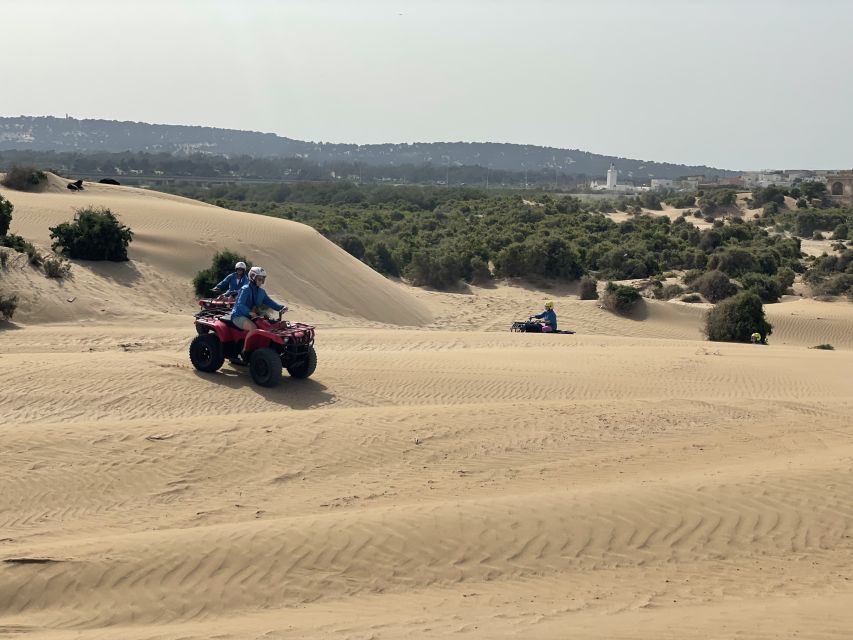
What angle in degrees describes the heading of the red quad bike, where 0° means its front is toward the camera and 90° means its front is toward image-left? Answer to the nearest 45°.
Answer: approximately 315°

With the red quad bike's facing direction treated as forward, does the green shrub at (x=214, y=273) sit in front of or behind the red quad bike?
behind

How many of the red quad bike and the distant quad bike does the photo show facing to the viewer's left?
1

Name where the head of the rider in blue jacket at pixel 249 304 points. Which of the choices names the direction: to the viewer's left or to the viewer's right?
to the viewer's right

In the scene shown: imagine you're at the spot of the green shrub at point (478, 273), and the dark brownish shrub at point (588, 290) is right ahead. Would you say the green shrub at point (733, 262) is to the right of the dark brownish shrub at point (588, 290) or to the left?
left

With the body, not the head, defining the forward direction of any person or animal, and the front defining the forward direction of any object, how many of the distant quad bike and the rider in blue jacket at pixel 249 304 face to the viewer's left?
1

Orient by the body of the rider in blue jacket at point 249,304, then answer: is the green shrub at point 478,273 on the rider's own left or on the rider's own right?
on the rider's own left

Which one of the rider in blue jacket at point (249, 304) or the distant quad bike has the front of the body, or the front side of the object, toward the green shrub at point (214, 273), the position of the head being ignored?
the distant quad bike

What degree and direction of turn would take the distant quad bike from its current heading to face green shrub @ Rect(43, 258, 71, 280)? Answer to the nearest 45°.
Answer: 0° — it already faces it

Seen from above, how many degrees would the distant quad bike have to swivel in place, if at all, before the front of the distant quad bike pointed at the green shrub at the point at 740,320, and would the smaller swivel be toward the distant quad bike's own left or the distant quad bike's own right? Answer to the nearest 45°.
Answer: approximately 135° to the distant quad bike's own right

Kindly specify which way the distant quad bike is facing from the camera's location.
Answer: facing to the left of the viewer

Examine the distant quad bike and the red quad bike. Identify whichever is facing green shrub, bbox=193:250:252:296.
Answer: the distant quad bike

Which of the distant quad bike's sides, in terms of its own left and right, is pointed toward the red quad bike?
left

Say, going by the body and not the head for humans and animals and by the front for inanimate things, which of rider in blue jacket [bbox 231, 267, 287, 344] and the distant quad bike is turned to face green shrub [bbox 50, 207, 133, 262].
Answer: the distant quad bike
